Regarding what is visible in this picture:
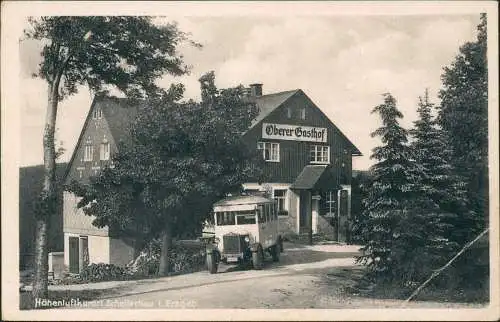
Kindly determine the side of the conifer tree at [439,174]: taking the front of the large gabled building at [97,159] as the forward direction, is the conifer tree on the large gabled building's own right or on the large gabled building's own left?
on the large gabled building's own left

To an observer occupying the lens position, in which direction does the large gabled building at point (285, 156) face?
facing the viewer and to the right of the viewer

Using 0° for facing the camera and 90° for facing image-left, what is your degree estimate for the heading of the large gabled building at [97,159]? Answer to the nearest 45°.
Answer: approximately 45°
